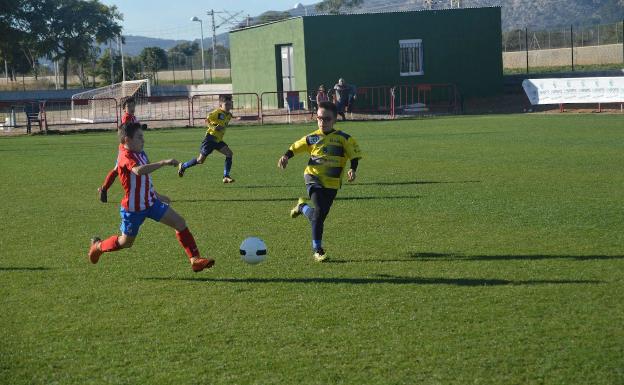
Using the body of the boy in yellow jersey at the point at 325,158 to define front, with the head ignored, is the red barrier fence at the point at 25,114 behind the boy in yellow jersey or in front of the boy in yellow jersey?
behind

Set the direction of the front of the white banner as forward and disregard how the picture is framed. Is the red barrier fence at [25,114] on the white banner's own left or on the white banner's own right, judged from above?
on the white banner's own right

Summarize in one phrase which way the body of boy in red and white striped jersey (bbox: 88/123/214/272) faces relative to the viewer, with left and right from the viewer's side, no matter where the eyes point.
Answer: facing to the right of the viewer

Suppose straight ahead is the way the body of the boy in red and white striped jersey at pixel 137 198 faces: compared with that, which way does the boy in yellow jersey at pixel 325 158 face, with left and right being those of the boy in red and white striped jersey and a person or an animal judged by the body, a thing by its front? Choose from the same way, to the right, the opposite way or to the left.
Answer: to the right

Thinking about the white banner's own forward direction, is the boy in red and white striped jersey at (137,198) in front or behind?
in front

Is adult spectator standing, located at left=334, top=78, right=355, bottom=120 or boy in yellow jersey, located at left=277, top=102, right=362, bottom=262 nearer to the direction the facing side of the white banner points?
the boy in yellow jersey

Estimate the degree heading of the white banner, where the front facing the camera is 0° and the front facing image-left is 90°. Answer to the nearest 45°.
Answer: approximately 0°

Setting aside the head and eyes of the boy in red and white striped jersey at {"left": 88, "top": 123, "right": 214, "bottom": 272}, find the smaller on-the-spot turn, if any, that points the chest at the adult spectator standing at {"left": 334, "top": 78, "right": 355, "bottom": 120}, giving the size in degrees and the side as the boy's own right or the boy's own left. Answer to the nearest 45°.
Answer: approximately 90° to the boy's own left

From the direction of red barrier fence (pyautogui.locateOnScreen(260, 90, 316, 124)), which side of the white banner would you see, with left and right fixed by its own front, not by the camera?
right

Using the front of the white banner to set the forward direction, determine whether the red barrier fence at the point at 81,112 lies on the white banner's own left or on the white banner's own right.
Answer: on the white banner's own right
